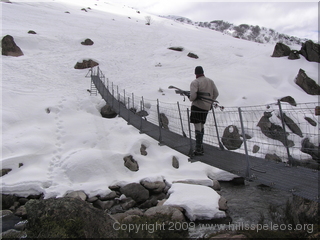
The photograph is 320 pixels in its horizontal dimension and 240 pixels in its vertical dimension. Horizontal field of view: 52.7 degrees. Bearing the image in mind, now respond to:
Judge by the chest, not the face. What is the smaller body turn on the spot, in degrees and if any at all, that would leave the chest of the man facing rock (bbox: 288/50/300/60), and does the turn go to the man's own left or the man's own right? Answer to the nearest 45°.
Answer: approximately 45° to the man's own right

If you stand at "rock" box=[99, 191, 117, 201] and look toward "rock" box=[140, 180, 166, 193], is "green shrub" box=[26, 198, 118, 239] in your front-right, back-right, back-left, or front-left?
back-right

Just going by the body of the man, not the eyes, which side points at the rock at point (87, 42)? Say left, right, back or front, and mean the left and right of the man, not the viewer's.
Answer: front

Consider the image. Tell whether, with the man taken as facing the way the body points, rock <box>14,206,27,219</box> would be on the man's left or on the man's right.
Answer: on the man's left

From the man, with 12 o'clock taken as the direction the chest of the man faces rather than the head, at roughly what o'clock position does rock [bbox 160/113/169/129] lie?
The rock is roughly at 1 o'clock from the man.

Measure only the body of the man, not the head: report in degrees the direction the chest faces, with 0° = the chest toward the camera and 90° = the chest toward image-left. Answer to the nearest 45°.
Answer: approximately 135°

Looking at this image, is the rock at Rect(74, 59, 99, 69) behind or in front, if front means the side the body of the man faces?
in front

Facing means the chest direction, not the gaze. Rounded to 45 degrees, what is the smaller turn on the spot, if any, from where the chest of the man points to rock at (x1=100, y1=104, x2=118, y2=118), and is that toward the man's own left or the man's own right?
0° — they already face it

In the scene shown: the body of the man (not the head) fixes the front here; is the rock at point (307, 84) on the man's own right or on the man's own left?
on the man's own right
